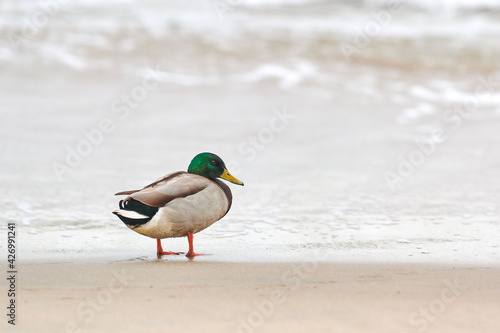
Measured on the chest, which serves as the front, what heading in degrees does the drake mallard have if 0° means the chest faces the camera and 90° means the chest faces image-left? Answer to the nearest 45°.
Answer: approximately 270°
